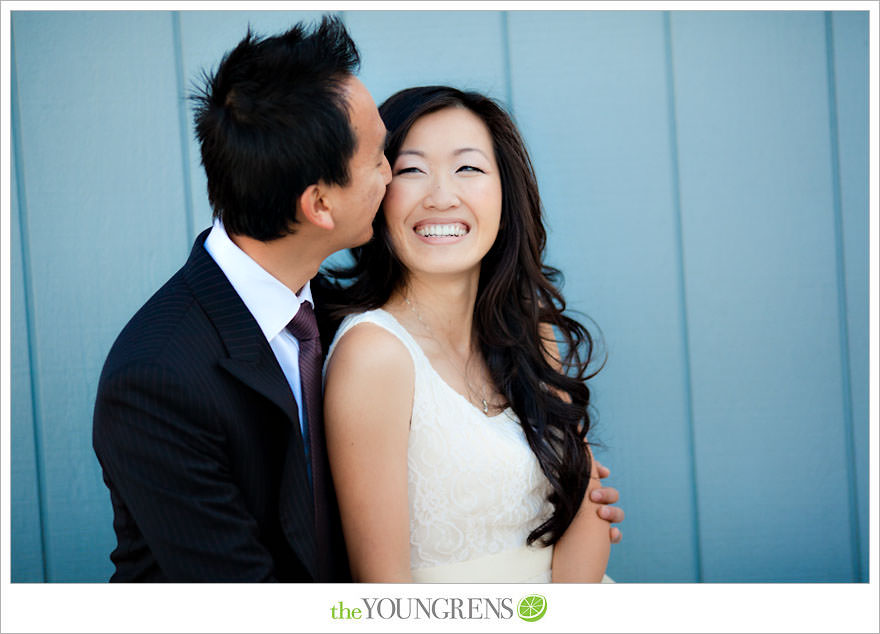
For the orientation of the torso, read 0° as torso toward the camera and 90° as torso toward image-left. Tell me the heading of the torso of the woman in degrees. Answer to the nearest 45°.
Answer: approximately 315°

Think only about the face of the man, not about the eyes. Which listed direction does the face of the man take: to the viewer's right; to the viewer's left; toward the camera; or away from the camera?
to the viewer's right

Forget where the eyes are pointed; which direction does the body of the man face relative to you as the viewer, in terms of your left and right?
facing to the right of the viewer
